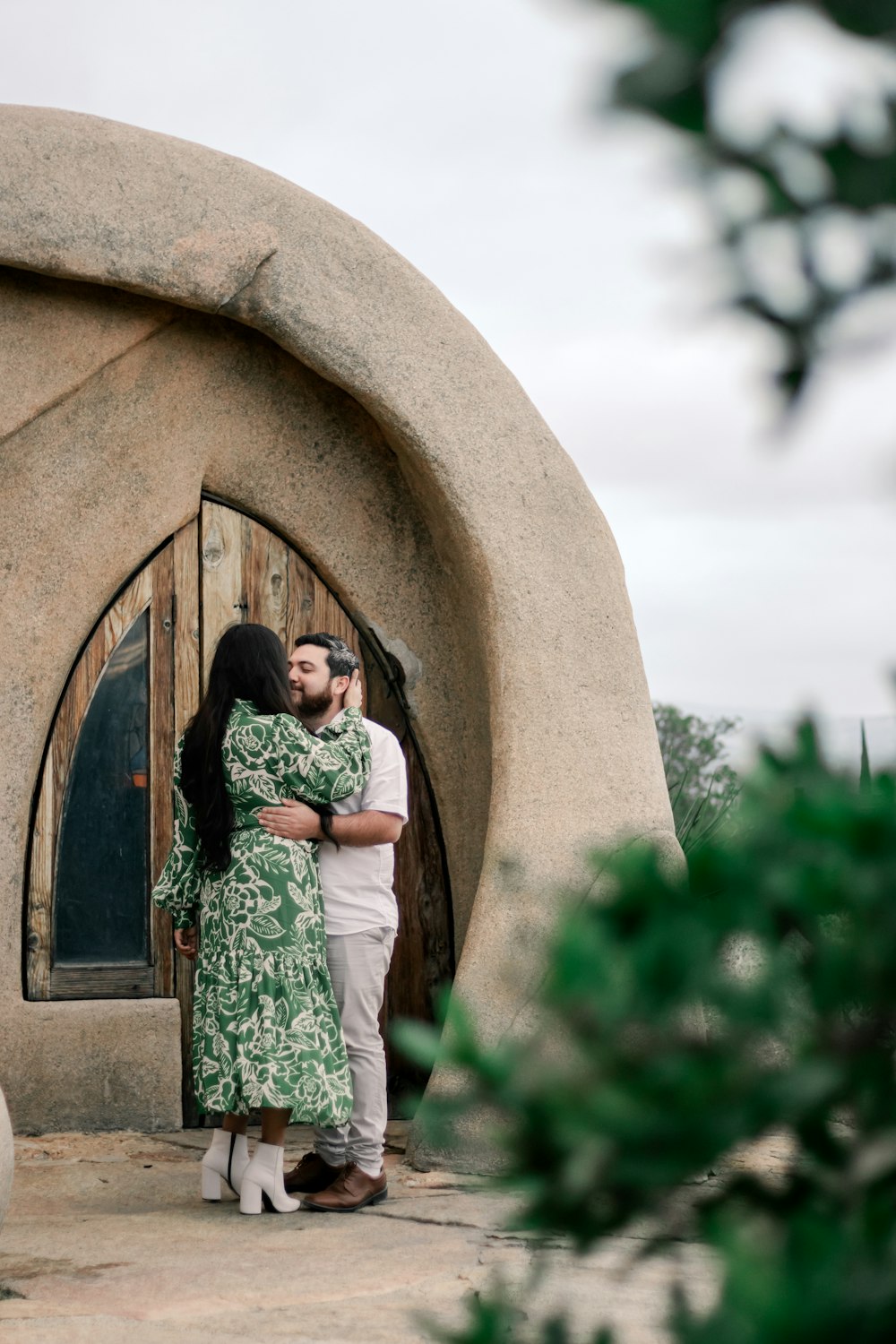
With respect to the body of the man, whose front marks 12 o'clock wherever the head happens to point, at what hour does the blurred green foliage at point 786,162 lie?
The blurred green foliage is roughly at 9 o'clock from the man.

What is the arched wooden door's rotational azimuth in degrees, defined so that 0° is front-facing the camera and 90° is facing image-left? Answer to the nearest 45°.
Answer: approximately 0°

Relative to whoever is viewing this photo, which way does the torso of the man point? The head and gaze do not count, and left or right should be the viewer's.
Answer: facing to the left of the viewer

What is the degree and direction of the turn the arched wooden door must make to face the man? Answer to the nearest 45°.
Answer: approximately 45° to its left

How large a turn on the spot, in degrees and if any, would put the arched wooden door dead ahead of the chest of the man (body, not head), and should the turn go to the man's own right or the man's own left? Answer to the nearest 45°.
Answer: approximately 45° to the man's own right

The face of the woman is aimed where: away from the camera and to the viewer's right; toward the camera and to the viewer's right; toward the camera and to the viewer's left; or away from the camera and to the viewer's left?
away from the camera and to the viewer's right

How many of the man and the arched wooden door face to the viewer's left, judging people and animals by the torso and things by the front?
1

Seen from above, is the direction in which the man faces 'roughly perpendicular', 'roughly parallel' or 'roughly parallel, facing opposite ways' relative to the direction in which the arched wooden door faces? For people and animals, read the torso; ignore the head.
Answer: roughly perpendicular
